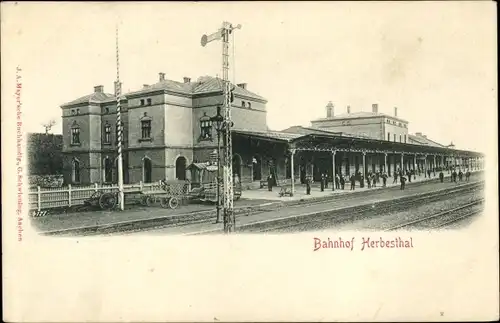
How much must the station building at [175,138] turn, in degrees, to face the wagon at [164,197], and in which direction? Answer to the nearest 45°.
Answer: approximately 45° to its right

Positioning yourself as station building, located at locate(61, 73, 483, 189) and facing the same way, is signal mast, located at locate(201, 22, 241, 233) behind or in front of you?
in front

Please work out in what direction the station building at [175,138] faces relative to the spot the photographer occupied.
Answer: facing the viewer and to the right of the viewer

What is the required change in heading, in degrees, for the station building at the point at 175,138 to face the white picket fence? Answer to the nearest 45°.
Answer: approximately 45° to its right

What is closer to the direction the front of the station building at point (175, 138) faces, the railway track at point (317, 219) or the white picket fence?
the railway track

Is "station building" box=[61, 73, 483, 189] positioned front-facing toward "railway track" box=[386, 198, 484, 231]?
yes

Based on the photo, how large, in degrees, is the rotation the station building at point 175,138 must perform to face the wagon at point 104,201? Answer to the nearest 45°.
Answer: approximately 45° to its right
